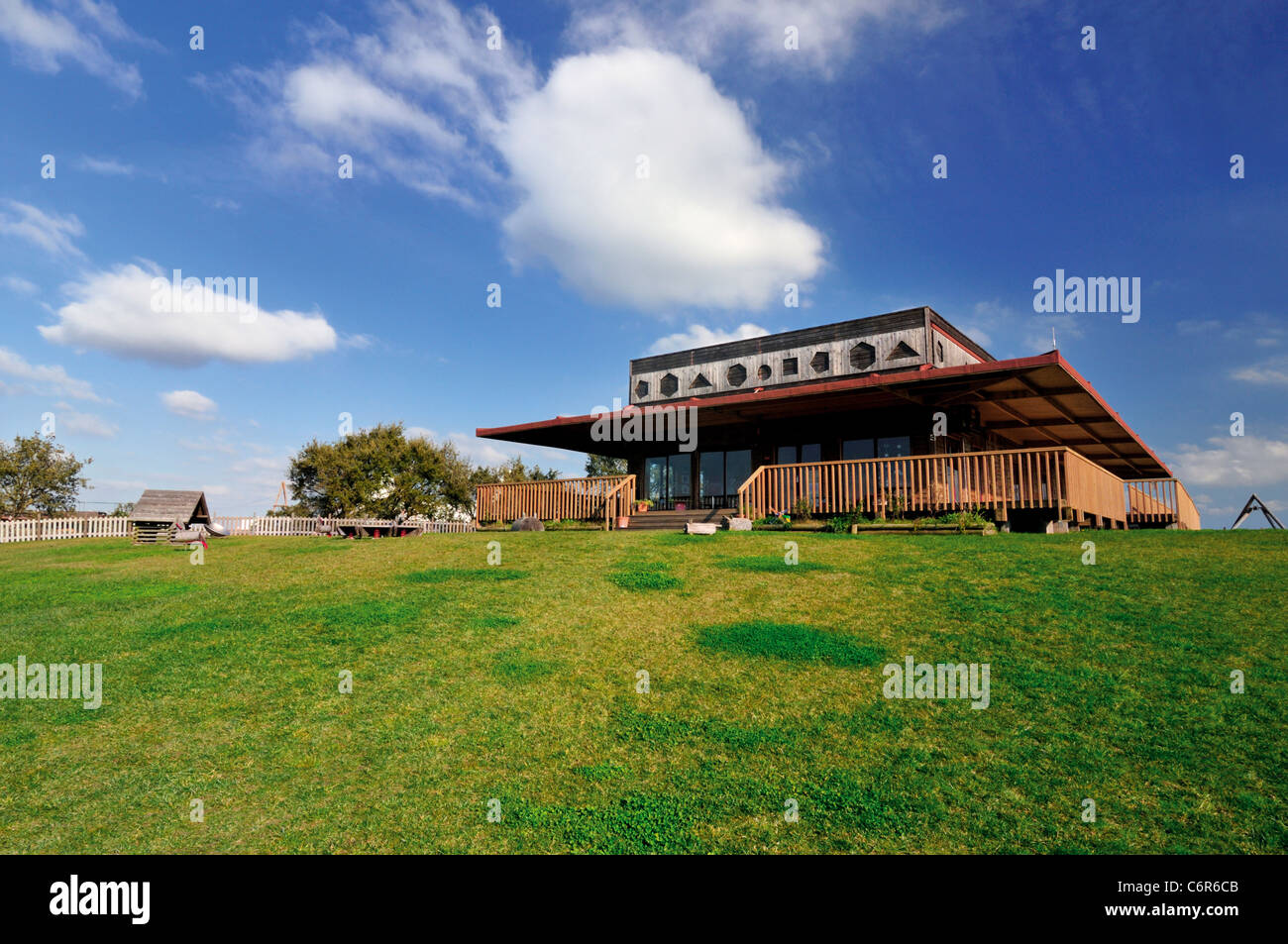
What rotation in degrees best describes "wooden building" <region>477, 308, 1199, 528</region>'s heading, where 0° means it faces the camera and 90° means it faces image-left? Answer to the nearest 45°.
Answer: approximately 45°

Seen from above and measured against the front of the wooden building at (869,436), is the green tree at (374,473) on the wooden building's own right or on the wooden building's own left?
on the wooden building's own right

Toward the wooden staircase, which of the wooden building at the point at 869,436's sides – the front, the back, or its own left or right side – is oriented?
front

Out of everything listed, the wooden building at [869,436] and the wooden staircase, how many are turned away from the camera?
0

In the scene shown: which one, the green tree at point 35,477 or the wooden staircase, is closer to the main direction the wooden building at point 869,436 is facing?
the wooden staircase

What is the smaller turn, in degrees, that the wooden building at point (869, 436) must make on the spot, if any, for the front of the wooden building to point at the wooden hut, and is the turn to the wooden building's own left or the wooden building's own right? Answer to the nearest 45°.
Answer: approximately 45° to the wooden building's own right

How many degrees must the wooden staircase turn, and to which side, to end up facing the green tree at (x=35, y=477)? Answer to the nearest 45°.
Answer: approximately 135° to its right
